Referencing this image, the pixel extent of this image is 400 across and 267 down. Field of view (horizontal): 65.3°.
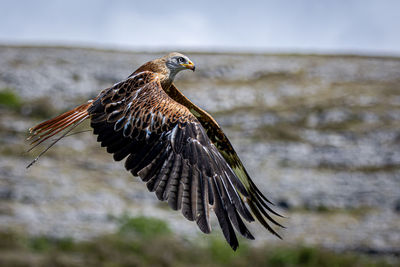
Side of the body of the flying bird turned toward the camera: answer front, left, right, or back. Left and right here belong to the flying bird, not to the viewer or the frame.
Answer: right
